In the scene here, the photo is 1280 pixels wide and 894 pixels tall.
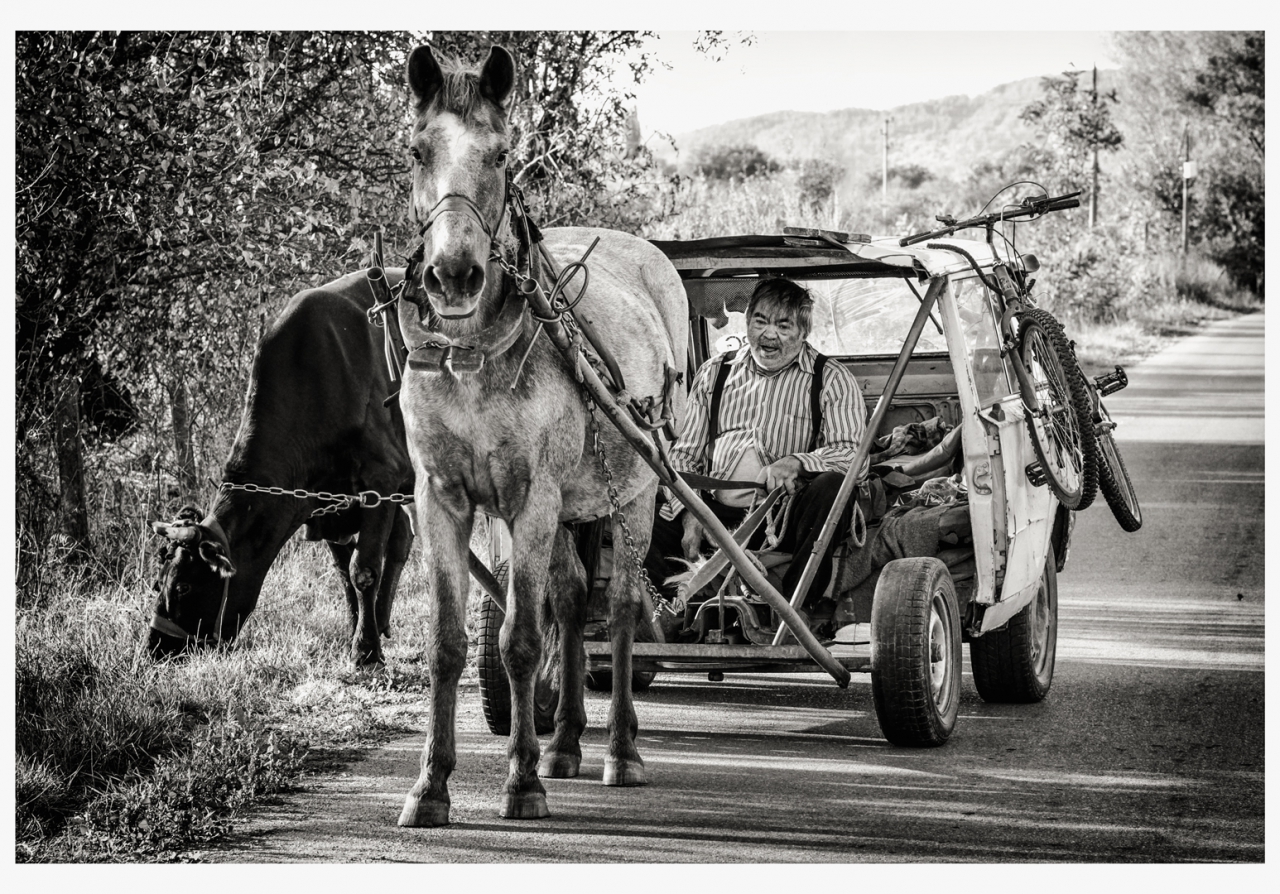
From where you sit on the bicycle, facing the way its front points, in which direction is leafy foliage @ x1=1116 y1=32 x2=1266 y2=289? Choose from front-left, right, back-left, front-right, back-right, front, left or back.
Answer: back

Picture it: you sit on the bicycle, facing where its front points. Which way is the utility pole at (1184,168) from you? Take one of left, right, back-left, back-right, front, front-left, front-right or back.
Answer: back

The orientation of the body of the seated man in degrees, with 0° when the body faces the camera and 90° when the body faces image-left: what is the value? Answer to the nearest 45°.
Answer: approximately 0°

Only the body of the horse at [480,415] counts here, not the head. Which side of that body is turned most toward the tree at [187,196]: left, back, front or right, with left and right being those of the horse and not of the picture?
right

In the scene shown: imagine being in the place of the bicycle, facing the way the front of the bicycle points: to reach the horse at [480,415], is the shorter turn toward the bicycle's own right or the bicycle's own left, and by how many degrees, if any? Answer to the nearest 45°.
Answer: approximately 45° to the bicycle's own right

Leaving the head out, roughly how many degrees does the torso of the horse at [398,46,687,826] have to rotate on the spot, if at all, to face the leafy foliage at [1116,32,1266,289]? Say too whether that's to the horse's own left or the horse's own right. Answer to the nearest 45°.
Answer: approximately 180°

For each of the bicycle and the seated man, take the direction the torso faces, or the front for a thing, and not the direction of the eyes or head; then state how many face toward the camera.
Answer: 2

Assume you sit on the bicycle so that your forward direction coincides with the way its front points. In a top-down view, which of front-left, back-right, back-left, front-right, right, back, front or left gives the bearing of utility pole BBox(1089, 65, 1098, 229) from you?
back

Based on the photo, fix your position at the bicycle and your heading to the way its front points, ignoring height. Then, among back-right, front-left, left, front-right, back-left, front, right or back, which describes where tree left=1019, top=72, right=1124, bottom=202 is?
back

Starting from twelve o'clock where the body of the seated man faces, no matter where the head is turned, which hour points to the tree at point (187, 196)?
The tree is roughly at 4 o'clock from the seated man.

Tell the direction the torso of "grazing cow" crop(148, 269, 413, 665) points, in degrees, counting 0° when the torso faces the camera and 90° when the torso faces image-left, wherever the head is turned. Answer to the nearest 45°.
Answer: approximately 45°
